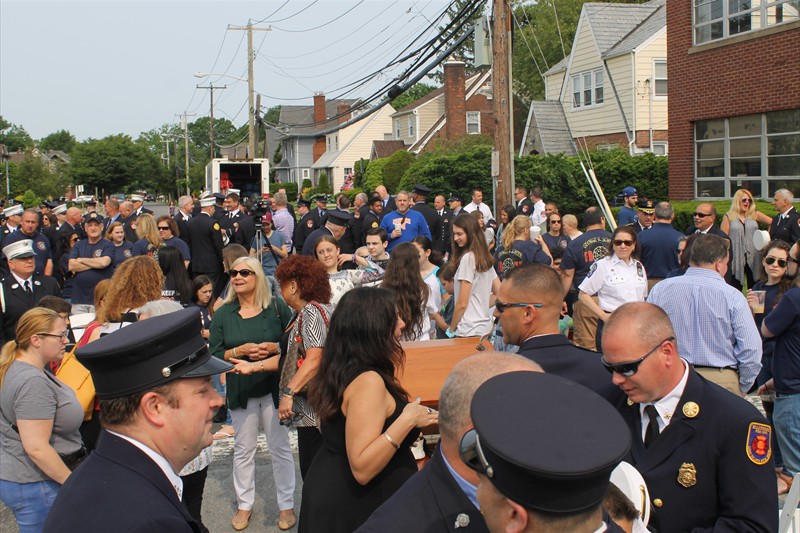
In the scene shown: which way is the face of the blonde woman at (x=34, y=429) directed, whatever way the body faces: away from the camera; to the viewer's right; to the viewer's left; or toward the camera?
to the viewer's right

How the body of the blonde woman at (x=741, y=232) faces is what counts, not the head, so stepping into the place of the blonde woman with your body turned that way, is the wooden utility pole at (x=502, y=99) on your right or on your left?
on your right

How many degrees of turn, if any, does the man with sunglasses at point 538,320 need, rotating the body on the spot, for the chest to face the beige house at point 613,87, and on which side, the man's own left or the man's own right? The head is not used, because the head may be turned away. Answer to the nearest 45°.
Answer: approximately 45° to the man's own right

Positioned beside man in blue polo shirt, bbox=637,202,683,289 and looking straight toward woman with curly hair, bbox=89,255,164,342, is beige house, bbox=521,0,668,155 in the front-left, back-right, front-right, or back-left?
back-right

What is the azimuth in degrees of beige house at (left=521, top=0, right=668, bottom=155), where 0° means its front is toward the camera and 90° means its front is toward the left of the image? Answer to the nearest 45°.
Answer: approximately 45°

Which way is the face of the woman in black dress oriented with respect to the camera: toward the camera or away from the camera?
away from the camera

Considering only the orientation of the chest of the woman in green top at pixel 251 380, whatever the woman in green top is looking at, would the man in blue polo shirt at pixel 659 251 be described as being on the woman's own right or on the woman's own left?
on the woman's own left

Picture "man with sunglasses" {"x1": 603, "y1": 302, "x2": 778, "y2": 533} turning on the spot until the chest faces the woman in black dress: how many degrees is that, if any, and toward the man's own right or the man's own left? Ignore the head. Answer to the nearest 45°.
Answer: approximately 45° to the man's own right
